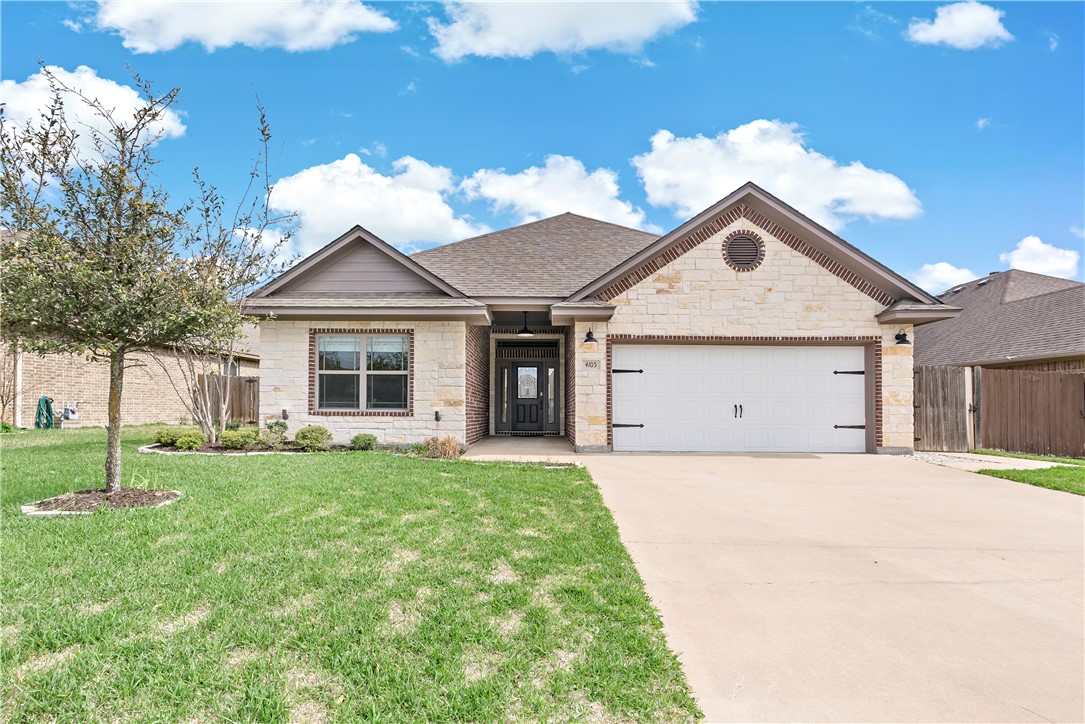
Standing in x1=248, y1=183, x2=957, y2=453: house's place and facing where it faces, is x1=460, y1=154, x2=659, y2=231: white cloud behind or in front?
behind

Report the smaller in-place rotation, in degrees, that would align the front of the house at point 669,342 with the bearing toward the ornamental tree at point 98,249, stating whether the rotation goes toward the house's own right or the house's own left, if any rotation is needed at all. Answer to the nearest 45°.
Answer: approximately 45° to the house's own right

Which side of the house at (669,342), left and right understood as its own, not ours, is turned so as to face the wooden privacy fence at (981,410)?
left

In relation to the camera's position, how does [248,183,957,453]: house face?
facing the viewer

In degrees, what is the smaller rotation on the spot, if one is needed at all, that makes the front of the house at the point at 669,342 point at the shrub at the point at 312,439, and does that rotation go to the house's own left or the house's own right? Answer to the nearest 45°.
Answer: approximately 90° to the house's own right

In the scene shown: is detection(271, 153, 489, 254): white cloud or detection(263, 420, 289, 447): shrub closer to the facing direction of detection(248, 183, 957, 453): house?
the shrub

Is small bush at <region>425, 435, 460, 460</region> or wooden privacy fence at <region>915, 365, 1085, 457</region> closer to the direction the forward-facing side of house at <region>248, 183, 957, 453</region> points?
the small bush

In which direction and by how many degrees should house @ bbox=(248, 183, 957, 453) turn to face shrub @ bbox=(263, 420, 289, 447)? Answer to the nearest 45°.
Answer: approximately 90° to its right

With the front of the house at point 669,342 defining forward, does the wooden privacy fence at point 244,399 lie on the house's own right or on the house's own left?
on the house's own right

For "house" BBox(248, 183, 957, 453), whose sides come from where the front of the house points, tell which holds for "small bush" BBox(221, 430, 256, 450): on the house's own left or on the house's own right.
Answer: on the house's own right

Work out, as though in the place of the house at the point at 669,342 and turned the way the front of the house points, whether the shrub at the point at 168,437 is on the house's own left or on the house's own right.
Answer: on the house's own right
